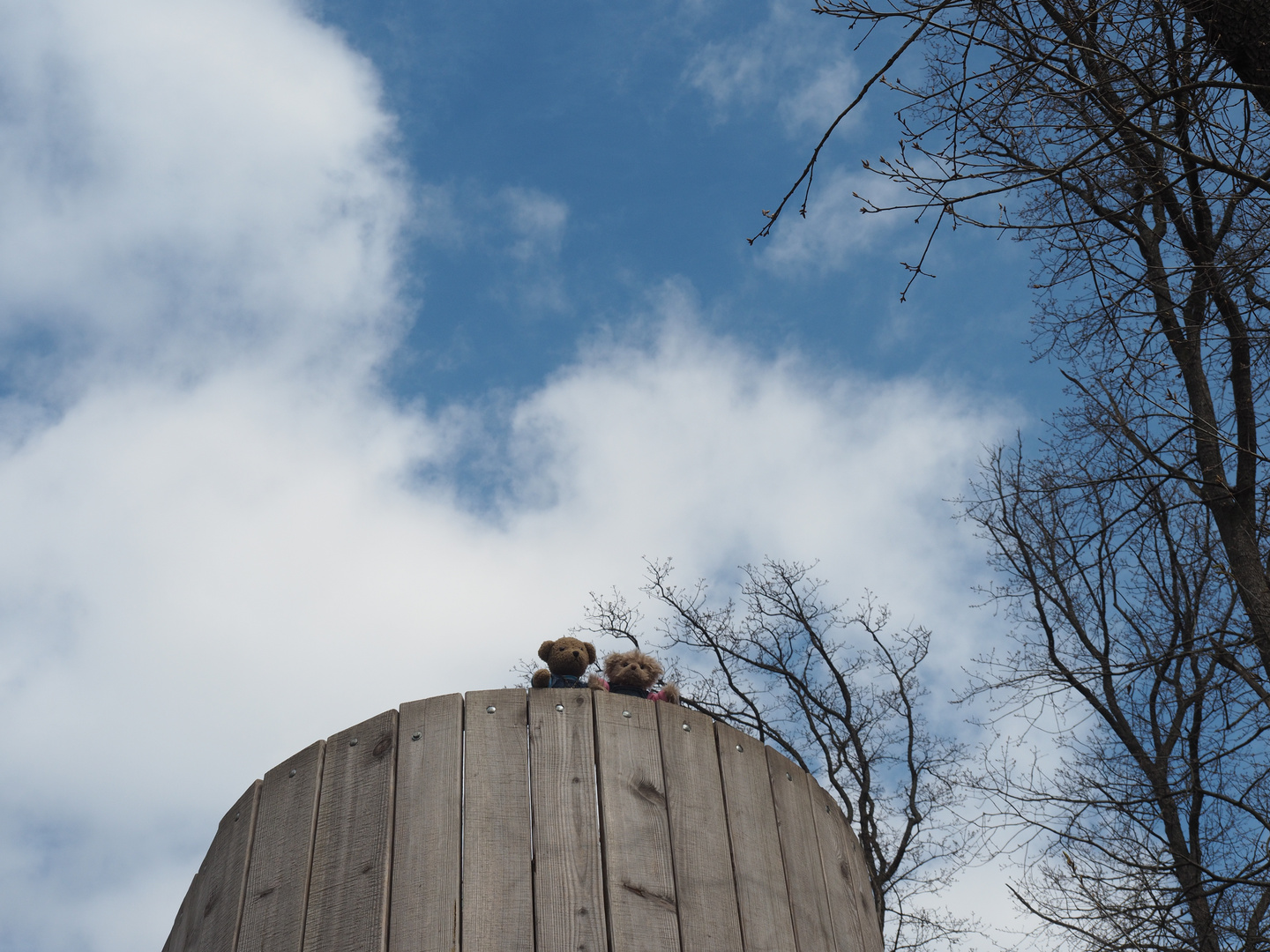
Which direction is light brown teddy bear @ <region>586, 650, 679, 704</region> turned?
toward the camera
